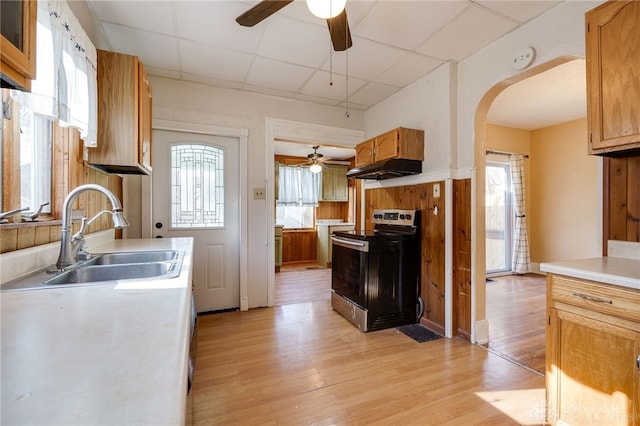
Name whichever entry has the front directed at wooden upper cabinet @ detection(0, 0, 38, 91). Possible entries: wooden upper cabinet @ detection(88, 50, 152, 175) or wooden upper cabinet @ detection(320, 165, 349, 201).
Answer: wooden upper cabinet @ detection(320, 165, 349, 201)

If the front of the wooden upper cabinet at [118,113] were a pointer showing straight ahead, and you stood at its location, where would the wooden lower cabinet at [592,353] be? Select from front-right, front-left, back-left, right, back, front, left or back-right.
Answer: front-right

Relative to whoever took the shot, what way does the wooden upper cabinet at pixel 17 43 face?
facing to the right of the viewer

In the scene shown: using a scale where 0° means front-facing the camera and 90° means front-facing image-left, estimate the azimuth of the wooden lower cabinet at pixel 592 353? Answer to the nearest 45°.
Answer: approximately 45°

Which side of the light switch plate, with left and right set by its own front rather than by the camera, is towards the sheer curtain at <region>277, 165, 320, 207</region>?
back

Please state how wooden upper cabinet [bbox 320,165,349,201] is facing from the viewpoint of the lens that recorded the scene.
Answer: facing the viewer

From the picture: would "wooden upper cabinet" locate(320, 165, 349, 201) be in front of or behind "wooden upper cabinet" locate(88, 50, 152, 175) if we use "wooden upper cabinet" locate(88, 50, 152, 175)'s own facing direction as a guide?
in front

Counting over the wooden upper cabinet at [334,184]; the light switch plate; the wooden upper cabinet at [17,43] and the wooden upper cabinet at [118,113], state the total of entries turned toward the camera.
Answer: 2

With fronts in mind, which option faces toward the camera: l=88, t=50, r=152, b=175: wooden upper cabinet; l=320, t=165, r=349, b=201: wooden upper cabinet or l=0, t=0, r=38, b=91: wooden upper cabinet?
l=320, t=165, r=349, b=201: wooden upper cabinet

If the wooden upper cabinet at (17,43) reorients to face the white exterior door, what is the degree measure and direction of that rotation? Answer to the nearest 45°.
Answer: approximately 45° to its left

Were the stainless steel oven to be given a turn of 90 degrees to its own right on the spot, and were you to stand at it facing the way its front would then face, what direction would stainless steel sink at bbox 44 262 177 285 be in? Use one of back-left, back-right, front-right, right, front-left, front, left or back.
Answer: left

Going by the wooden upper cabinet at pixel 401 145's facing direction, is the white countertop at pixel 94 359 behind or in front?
in front

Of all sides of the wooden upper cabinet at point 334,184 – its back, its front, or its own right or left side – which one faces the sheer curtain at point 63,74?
front

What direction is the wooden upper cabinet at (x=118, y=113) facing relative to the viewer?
to the viewer's right
